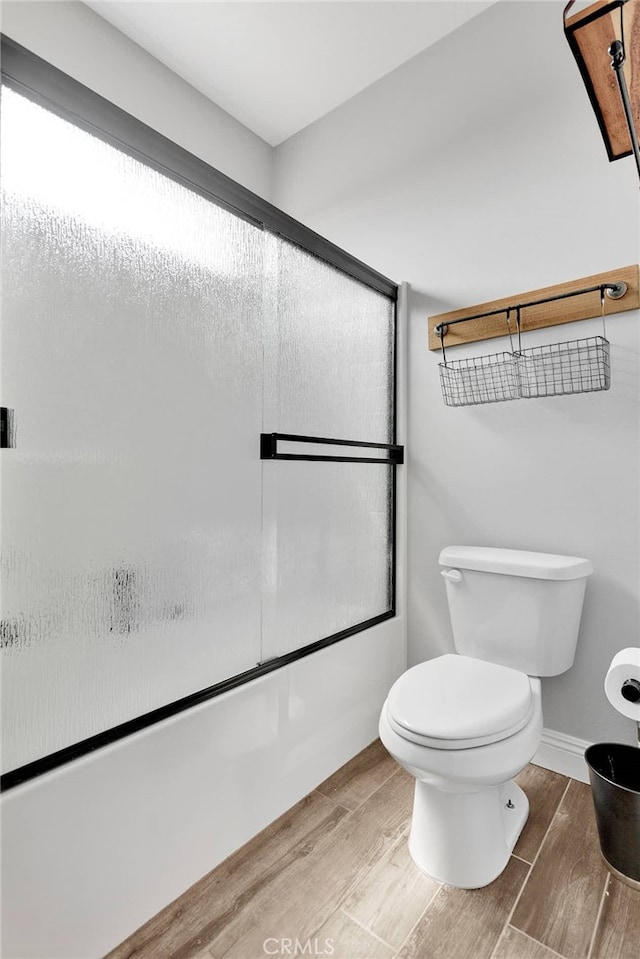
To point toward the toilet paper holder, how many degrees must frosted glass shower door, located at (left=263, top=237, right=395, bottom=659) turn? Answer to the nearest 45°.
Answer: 0° — it already faces it

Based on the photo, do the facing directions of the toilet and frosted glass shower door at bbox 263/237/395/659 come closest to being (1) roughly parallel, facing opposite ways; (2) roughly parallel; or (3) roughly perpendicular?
roughly perpendicular

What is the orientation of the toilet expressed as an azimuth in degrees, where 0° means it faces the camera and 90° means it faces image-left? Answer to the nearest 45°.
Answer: approximately 45°

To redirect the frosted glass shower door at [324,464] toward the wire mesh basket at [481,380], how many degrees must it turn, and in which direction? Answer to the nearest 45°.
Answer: approximately 45° to its left
